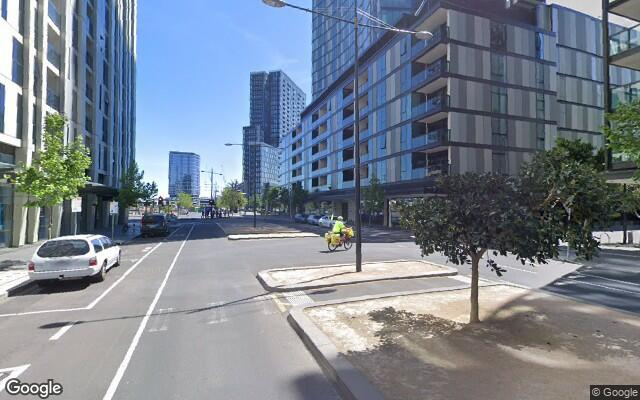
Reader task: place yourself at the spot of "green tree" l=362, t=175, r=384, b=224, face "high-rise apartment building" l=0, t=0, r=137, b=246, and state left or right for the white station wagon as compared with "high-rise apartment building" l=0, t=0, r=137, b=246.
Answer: left

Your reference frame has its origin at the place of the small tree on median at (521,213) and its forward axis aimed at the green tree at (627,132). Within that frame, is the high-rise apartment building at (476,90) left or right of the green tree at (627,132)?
left

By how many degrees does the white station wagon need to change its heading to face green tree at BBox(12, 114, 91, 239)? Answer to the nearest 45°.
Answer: approximately 45° to its left

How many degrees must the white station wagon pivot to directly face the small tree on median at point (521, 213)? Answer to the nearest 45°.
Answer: approximately 90° to its right

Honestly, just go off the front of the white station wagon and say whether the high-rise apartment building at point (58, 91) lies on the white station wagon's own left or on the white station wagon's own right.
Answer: on the white station wagon's own left

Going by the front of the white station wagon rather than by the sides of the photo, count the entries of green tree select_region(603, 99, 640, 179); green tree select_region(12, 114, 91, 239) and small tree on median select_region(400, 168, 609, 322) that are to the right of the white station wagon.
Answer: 2

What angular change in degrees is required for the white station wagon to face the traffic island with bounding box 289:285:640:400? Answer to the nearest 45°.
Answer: approximately 90° to its right

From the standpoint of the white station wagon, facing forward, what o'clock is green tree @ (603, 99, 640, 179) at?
The green tree is roughly at 3 o'clock from the white station wagon.

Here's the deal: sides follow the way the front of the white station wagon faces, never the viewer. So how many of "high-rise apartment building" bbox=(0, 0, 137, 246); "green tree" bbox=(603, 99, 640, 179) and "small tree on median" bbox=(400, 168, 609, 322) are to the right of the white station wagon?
2

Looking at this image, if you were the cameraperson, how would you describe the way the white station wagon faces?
facing away from the viewer and to the right of the viewer
